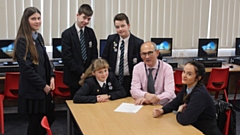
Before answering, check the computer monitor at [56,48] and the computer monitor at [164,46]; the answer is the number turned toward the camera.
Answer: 2

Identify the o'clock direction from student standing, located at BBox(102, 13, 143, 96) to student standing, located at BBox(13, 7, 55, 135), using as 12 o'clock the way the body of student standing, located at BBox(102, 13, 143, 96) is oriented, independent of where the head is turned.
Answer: student standing, located at BBox(13, 7, 55, 135) is roughly at 2 o'clock from student standing, located at BBox(102, 13, 143, 96).

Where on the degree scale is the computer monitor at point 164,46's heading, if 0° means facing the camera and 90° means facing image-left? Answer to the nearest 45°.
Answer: approximately 0°

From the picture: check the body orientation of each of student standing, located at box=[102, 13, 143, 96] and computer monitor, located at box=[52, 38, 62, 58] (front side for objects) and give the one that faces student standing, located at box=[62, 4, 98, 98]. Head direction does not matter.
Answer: the computer monitor

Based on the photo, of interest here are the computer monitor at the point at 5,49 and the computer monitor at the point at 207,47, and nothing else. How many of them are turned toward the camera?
2

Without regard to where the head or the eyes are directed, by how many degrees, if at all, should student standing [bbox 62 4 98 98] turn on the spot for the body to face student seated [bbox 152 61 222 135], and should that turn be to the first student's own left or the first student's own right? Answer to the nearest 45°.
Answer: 0° — they already face them

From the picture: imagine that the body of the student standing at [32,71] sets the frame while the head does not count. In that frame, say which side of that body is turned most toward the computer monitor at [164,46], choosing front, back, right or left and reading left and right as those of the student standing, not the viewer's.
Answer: left

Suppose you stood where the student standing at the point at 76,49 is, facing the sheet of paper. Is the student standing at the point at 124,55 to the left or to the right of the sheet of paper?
left

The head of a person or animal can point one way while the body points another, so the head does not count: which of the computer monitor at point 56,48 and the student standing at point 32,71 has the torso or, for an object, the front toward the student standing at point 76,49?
the computer monitor

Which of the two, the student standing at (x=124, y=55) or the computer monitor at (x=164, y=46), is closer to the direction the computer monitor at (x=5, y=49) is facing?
the student standing

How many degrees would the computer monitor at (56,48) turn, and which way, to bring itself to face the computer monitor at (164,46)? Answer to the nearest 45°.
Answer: approximately 90° to its left
